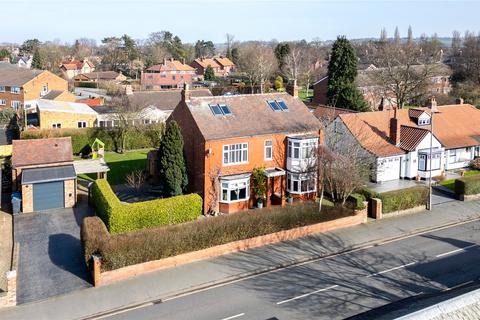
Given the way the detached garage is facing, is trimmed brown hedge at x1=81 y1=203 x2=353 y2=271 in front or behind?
in front

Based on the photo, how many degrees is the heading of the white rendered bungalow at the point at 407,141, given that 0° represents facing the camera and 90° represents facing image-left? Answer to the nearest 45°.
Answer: approximately 315°

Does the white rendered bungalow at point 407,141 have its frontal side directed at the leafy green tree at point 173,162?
no

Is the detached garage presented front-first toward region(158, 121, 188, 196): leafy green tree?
no

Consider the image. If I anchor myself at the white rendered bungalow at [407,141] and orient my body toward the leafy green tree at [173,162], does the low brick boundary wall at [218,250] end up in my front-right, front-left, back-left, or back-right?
front-left

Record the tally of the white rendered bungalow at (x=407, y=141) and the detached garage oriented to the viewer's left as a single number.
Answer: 0

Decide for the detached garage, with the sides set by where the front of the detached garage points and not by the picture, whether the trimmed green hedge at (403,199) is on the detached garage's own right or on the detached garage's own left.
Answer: on the detached garage's own left

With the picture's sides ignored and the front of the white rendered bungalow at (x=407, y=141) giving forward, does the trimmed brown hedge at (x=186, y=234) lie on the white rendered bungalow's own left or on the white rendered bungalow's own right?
on the white rendered bungalow's own right

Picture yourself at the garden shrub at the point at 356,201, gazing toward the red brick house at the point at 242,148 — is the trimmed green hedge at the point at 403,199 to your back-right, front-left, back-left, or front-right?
back-right

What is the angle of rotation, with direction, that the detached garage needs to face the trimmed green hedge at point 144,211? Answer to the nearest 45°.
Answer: approximately 45° to its left

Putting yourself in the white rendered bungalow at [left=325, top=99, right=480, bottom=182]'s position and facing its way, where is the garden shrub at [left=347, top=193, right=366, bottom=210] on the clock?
The garden shrub is roughly at 2 o'clock from the white rendered bungalow.

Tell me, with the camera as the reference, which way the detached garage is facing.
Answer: facing the viewer

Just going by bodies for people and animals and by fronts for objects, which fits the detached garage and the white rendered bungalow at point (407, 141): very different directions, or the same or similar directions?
same or similar directions

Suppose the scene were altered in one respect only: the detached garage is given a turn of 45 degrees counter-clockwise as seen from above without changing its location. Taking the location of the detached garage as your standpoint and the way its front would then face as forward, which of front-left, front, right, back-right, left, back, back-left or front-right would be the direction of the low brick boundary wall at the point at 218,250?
front

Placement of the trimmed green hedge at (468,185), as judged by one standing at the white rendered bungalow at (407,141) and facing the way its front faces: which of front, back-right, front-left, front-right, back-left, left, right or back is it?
front

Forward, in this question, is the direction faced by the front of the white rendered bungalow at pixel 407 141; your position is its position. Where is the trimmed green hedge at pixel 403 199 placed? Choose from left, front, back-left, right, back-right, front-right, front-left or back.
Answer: front-right

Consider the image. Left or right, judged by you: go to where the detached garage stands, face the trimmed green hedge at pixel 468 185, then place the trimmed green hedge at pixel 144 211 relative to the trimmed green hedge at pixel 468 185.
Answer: right

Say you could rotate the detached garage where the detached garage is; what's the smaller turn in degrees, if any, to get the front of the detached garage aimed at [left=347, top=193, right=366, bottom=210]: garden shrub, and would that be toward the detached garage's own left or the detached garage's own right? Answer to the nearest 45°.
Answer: approximately 45° to the detached garage's own left
